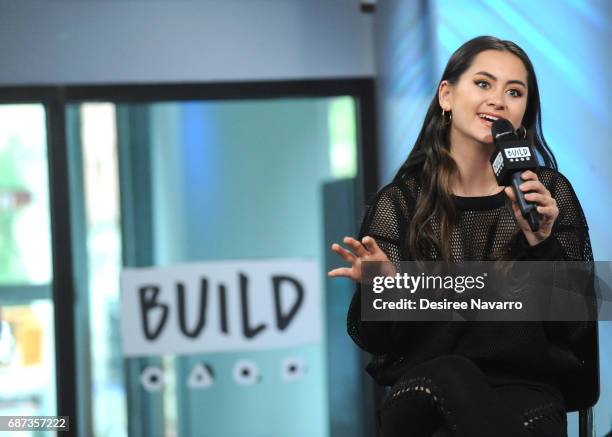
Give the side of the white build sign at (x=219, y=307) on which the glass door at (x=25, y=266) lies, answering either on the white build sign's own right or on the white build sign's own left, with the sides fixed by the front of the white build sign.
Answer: on the white build sign's own right

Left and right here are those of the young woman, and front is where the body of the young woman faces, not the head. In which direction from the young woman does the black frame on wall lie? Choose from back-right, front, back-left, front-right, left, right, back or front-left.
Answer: back-right

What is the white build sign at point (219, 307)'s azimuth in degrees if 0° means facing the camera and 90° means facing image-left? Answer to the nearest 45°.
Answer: approximately 0°

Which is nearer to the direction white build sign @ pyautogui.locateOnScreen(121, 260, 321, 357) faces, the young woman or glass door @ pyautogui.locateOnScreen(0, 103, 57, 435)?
the young woman

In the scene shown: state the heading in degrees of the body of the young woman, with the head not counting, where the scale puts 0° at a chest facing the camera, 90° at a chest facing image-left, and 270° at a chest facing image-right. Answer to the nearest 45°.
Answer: approximately 0°

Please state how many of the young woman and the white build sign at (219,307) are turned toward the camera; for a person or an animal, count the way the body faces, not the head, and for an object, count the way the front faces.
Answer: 2

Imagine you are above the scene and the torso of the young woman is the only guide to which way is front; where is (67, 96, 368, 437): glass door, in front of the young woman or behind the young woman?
behind
